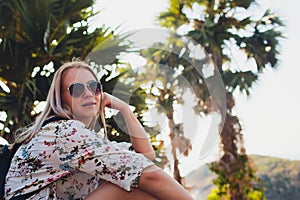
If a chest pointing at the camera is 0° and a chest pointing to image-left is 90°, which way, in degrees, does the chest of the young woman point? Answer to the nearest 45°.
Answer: approximately 270°

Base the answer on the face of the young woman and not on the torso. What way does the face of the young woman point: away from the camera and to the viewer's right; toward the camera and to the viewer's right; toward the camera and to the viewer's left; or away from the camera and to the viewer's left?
toward the camera and to the viewer's right

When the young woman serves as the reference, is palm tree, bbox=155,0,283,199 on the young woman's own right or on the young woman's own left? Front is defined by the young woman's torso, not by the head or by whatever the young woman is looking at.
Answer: on the young woman's own left
